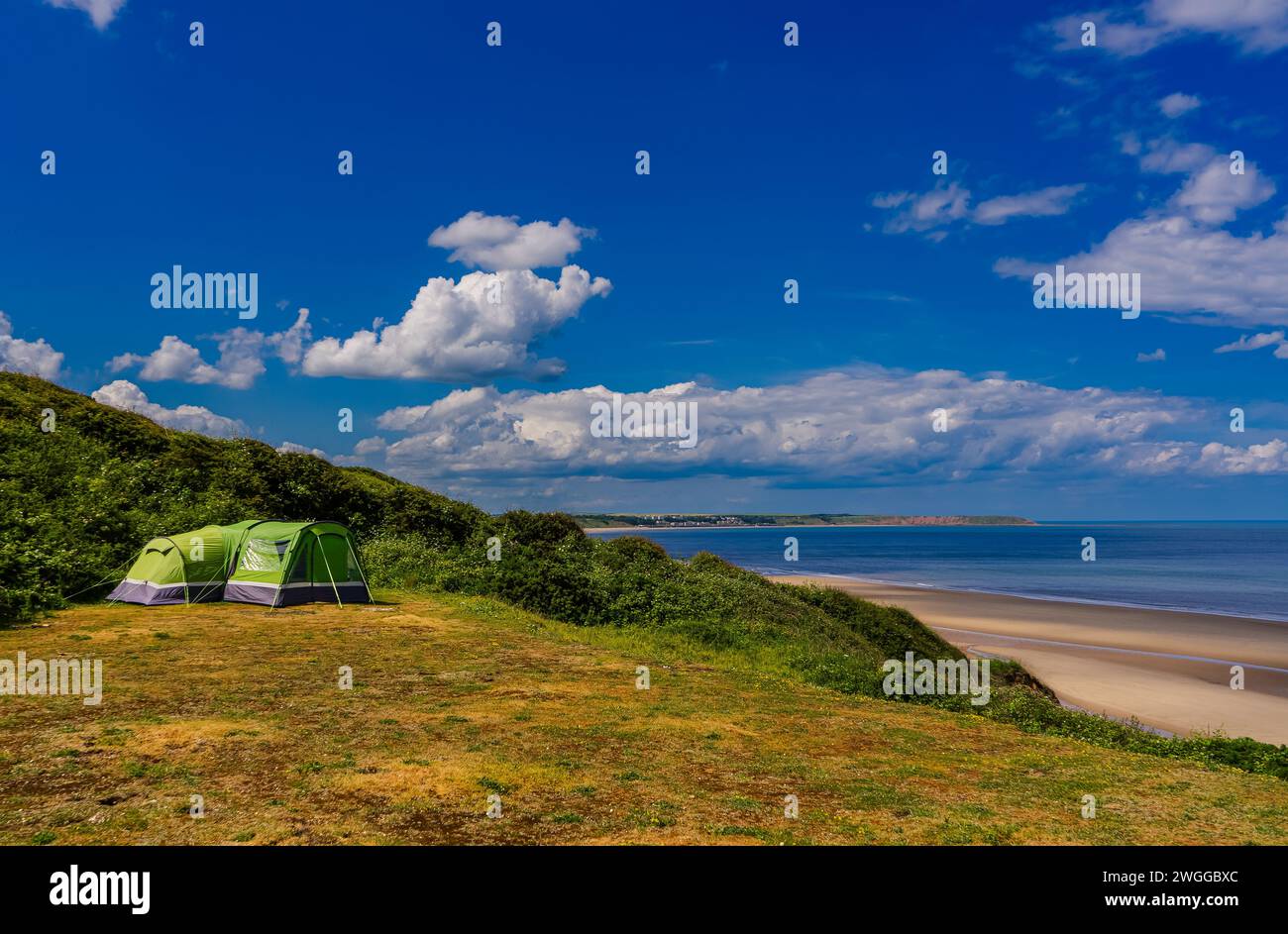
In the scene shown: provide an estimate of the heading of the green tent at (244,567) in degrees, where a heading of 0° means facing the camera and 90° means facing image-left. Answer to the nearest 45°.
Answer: approximately 315°
